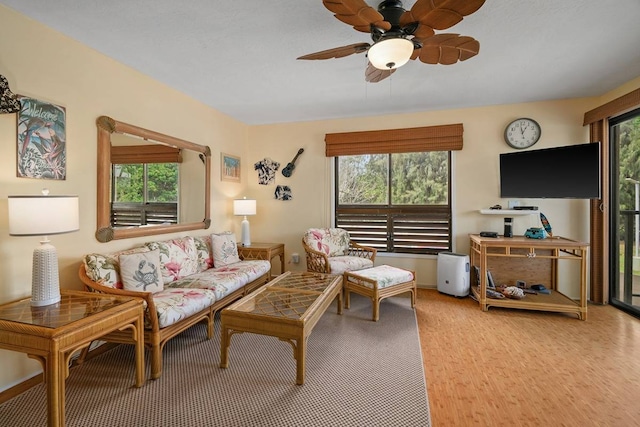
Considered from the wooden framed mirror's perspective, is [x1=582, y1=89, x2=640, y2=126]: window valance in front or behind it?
in front

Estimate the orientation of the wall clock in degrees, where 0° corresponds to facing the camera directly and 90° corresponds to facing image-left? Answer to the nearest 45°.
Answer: approximately 0°

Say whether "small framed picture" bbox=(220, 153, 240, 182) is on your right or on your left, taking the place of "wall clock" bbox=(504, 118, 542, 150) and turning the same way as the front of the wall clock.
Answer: on your right

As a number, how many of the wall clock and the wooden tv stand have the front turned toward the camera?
2

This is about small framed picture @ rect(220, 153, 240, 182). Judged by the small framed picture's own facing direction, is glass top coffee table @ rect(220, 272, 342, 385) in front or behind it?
in front

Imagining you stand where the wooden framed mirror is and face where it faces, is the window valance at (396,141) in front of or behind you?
in front

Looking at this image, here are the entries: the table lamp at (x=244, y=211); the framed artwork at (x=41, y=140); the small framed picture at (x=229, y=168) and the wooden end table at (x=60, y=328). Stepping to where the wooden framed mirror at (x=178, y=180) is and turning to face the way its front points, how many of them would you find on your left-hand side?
2

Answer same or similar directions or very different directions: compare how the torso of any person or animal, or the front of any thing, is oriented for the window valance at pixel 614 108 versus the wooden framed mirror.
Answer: very different directions
